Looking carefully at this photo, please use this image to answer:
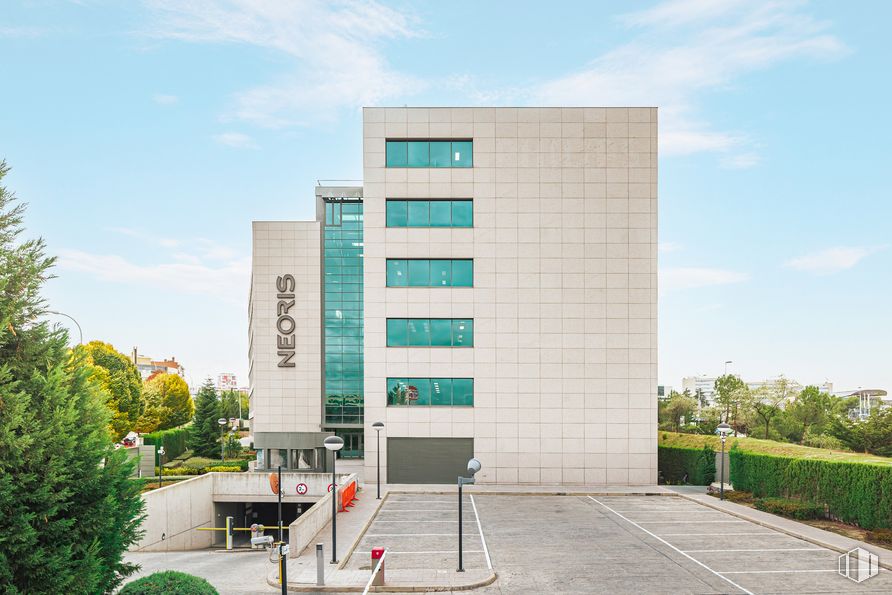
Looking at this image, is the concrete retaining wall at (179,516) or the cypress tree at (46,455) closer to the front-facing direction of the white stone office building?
the cypress tree

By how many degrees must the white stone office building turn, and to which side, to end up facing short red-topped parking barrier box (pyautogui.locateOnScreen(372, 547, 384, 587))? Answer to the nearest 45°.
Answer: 0° — it already faces it

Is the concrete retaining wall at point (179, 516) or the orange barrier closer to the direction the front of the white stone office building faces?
the orange barrier

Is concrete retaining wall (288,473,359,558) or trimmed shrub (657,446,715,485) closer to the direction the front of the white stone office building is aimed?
the concrete retaining wall

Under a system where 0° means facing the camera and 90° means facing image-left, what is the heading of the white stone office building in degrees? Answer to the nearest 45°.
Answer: approximately 0°
